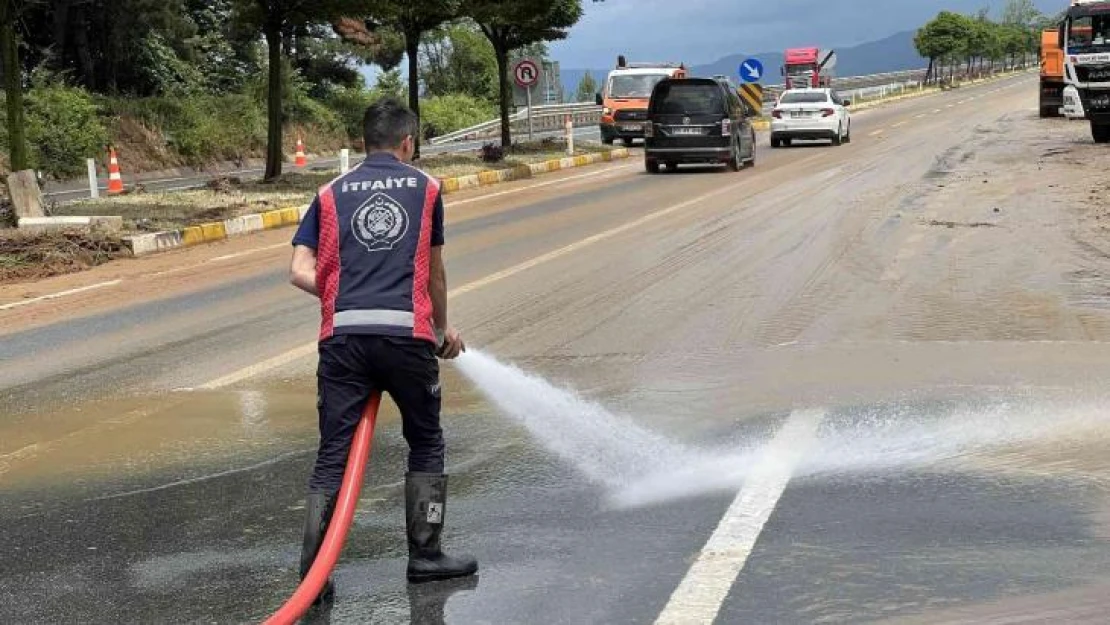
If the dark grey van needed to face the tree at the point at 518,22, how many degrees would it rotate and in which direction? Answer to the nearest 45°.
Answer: approximately 45° to its left

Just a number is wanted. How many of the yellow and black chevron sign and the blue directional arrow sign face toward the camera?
2

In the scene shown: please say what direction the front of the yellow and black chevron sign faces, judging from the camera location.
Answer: facing the viewer

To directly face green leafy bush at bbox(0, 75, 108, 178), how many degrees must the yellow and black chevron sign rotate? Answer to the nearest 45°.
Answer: approximately 45° to its right

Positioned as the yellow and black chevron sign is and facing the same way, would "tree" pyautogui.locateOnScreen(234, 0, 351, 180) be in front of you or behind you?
in front

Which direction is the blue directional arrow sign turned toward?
toward the camera

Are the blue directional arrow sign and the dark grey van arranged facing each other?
yes

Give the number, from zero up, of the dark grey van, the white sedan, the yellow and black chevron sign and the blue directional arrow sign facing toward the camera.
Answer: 2

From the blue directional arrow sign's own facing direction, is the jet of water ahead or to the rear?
ahead

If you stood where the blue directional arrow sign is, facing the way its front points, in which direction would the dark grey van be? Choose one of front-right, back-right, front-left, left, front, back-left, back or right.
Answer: front

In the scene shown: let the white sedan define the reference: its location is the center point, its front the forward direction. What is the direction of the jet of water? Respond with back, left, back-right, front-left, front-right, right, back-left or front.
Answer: back

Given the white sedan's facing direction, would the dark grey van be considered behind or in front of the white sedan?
behind

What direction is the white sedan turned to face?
away from the camera

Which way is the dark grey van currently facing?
away from the camera

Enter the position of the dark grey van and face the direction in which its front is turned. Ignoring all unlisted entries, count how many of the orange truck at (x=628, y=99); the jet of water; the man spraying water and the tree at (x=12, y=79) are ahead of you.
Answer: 1

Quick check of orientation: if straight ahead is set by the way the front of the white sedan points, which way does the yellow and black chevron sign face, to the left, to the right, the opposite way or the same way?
the opposite way

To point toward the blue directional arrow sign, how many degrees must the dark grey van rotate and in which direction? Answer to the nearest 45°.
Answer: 0° — it already faces it

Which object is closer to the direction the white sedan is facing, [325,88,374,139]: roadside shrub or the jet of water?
the roadside shrub

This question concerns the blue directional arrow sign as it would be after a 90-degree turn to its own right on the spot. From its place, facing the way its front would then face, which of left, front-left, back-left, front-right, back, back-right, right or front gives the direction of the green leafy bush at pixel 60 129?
front-left

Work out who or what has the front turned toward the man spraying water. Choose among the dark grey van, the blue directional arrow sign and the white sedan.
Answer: the blue directional arrow sign

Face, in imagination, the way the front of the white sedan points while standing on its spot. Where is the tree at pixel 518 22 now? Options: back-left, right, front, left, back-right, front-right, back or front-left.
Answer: left
